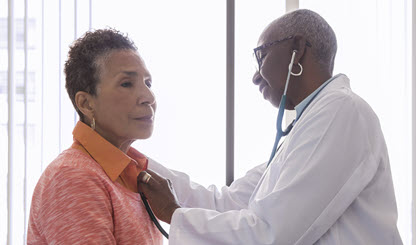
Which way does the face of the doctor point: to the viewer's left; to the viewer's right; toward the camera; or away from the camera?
to the viewer's left

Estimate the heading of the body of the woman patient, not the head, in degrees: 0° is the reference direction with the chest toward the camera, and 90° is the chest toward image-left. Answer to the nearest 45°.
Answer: approximately 315°

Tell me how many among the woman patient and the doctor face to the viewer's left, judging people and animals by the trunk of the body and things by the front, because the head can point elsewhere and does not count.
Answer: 1

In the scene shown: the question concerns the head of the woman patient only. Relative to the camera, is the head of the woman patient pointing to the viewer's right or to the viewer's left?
to the viewer's right

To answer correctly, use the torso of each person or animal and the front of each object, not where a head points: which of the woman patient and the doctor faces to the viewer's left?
the doctor

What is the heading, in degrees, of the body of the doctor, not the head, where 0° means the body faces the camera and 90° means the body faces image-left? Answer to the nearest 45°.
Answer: approximately 90°
